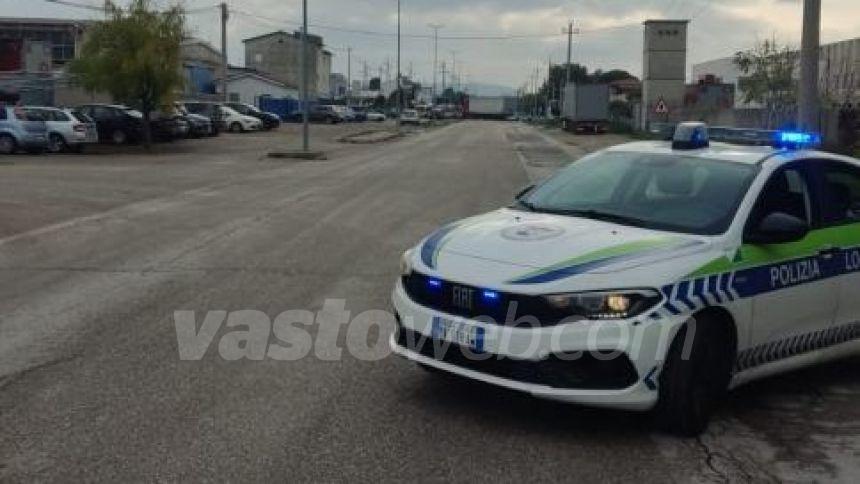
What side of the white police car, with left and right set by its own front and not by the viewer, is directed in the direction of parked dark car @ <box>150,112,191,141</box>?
right

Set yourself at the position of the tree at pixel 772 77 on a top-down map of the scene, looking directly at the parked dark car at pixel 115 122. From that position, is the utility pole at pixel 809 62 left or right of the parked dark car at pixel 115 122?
left

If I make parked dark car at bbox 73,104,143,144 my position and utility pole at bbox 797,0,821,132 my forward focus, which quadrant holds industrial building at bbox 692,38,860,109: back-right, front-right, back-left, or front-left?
front-left

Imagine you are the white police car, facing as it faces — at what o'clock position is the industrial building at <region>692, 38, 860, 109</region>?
The industrial building is roughly at 5 o'clock from the white police car.

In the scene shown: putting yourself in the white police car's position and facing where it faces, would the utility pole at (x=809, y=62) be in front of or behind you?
behind

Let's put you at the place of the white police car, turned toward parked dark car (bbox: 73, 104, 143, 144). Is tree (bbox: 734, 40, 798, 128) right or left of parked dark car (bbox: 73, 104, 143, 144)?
right

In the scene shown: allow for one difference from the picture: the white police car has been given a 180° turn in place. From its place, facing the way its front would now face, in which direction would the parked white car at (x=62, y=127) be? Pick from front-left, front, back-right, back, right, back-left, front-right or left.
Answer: left

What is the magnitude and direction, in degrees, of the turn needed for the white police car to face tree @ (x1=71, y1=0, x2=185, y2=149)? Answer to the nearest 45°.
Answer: approximately 90° to its right

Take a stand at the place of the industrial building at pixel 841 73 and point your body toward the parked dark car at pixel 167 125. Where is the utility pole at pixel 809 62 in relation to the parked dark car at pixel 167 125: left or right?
left

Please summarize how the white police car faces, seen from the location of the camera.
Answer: facing the viewer and to the left of the viewer

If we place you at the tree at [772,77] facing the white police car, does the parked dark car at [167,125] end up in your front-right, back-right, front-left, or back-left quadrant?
front-right

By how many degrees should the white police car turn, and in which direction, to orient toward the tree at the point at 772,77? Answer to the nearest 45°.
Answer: approximately 135° to its right
